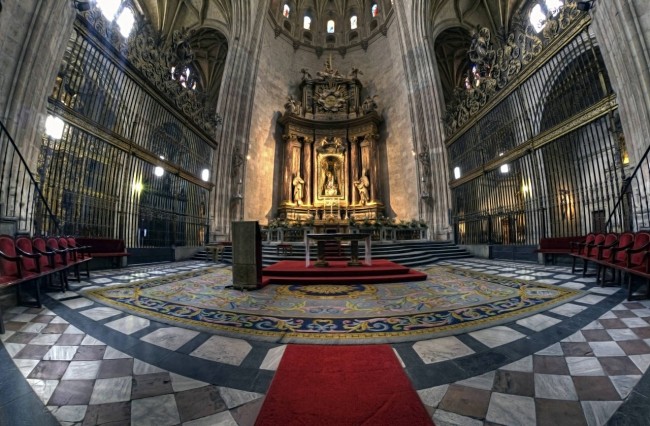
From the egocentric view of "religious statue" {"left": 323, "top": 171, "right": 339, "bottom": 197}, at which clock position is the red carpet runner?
The red carpet runner is roughly at 12 o'clock from the religious statue.

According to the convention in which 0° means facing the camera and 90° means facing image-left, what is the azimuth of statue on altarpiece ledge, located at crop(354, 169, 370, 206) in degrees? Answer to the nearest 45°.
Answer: approximately 0°

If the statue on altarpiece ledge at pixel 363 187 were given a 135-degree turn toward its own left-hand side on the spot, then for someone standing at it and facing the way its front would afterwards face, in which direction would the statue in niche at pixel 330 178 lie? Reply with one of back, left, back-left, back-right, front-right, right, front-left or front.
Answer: back-left

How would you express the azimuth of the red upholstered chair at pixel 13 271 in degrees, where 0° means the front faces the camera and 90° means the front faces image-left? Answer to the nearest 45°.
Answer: approximately 315°

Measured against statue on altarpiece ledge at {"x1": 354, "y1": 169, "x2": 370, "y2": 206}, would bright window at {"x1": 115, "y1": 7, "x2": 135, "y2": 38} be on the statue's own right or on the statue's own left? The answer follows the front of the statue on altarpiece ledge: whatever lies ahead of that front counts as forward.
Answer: on the statue's own right

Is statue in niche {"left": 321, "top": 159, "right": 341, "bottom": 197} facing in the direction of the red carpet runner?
yes

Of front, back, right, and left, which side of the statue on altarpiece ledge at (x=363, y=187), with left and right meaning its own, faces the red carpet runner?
front

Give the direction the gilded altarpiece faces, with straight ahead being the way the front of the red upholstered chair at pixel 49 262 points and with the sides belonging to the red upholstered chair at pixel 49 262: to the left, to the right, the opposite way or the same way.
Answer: to the right

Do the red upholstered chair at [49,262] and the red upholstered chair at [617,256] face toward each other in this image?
yes

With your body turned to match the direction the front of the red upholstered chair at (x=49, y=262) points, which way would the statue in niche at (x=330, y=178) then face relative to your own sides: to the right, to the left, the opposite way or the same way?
to the right

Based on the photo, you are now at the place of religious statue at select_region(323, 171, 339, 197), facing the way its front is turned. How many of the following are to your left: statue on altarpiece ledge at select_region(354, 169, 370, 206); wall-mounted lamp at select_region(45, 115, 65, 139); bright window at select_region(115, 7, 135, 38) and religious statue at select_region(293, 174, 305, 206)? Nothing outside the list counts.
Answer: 1
